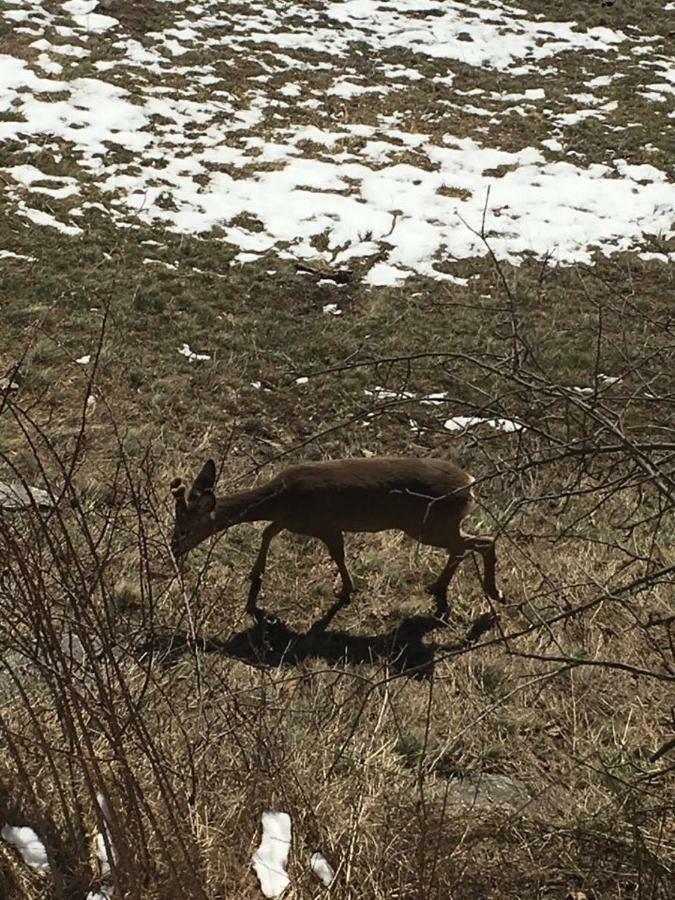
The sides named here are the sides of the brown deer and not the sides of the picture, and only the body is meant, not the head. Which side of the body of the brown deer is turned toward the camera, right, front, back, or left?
left
